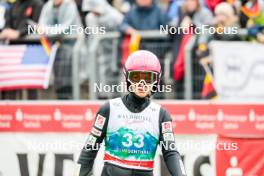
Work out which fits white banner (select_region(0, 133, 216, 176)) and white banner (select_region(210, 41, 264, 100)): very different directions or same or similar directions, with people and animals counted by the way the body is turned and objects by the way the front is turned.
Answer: same or similar directions

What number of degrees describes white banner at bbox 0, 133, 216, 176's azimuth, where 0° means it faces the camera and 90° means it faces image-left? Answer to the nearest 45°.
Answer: approximately 0°

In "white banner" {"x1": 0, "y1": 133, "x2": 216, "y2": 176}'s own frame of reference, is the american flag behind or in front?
behind

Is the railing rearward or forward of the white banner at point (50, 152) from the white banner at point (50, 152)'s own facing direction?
rearward

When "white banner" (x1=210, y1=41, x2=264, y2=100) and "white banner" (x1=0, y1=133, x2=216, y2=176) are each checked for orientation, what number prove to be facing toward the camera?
2

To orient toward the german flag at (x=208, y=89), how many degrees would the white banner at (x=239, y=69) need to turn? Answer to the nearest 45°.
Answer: approximately 90° to its right

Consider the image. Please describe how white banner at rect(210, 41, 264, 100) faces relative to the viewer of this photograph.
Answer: facing the viewer
